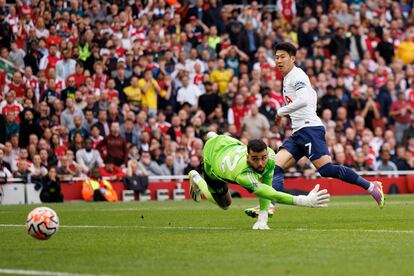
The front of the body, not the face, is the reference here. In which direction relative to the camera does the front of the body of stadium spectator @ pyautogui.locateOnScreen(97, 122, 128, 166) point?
toward the camera

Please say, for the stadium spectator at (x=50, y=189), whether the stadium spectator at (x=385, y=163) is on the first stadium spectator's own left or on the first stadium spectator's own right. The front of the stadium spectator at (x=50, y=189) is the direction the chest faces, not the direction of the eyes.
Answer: on the first stadium spectator's own left

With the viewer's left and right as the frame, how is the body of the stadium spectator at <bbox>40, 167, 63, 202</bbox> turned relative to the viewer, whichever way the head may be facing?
facing the viewer

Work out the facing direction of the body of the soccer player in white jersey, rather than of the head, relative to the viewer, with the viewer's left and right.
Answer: facing to the left of the viewer

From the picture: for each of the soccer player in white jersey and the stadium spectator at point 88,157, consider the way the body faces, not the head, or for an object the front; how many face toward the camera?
1

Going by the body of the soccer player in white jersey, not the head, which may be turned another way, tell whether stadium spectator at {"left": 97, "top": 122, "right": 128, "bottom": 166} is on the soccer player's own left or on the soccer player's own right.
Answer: on the soccer player's own right

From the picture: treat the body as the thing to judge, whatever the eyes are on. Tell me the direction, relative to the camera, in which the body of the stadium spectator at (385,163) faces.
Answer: toward the camera

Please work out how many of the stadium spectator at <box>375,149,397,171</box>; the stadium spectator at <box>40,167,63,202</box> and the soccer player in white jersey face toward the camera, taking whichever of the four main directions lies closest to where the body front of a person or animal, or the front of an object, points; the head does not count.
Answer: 2

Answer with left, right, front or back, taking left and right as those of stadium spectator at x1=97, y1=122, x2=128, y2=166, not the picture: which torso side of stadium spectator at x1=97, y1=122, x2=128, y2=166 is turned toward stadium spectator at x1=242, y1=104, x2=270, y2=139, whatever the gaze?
left

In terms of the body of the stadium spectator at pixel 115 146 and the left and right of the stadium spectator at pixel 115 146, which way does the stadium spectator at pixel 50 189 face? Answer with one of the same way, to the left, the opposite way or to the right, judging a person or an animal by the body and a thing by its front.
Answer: the same way

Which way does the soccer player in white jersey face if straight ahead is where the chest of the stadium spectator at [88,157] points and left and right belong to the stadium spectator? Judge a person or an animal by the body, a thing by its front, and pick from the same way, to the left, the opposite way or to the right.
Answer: to the right

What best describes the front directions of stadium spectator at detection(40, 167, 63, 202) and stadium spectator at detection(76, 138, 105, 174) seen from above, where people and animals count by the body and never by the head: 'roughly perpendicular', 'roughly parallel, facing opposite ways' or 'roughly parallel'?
roughly parallel
